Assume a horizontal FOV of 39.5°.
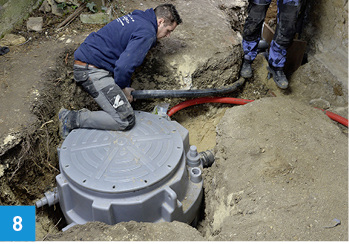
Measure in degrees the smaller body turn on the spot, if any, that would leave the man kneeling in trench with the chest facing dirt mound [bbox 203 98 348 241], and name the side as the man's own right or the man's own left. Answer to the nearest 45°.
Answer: approximately 45° to the man's own right

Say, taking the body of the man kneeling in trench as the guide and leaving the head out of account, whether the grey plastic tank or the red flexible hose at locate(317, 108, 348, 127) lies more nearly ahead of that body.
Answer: the red flexible hose

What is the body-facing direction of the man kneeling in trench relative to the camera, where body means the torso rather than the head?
to the viewer's right

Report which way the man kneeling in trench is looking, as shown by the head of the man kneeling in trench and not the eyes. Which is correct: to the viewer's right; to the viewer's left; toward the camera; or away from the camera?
to the viewer's right

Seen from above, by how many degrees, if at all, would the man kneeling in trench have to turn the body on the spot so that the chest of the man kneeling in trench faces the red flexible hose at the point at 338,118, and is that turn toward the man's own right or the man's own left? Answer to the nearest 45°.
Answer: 0° — they already face it

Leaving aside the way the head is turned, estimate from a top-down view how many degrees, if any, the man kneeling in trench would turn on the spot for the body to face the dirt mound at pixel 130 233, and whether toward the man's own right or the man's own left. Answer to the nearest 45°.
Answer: approximately 90° to the man's own right
